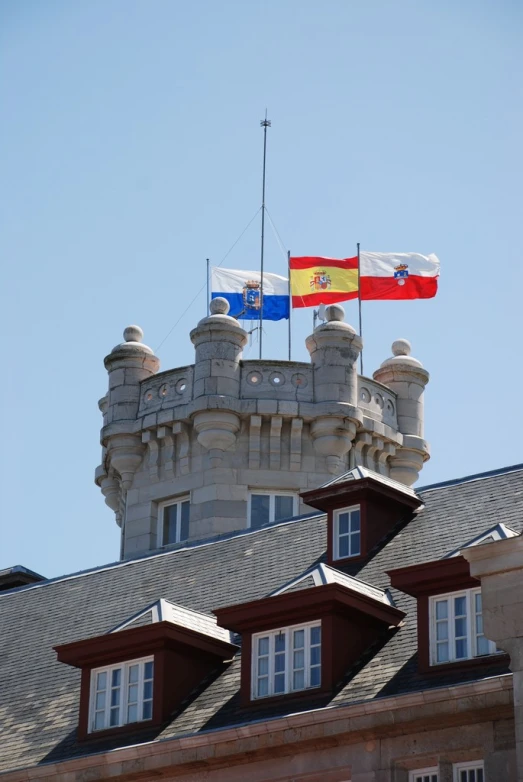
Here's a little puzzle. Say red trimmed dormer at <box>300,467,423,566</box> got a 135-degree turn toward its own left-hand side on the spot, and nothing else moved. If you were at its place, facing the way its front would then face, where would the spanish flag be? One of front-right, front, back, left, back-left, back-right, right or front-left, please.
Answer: left

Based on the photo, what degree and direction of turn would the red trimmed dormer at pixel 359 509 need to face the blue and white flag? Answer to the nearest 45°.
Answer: approximately 135° to its right

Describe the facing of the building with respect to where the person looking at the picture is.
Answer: facing the viewer and to the left of the viewer
